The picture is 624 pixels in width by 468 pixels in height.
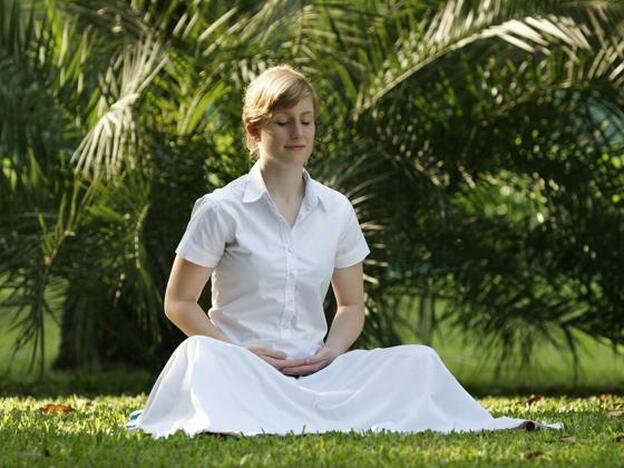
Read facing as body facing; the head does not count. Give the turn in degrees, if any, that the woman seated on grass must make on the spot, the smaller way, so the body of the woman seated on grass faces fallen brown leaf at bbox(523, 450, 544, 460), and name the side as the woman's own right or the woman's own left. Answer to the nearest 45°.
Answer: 0° — they already face it

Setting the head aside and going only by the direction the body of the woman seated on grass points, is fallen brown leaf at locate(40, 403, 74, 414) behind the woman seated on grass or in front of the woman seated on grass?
behind

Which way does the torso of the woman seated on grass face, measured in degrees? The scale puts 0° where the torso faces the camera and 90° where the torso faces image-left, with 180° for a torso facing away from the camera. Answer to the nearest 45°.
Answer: approximately 315°
